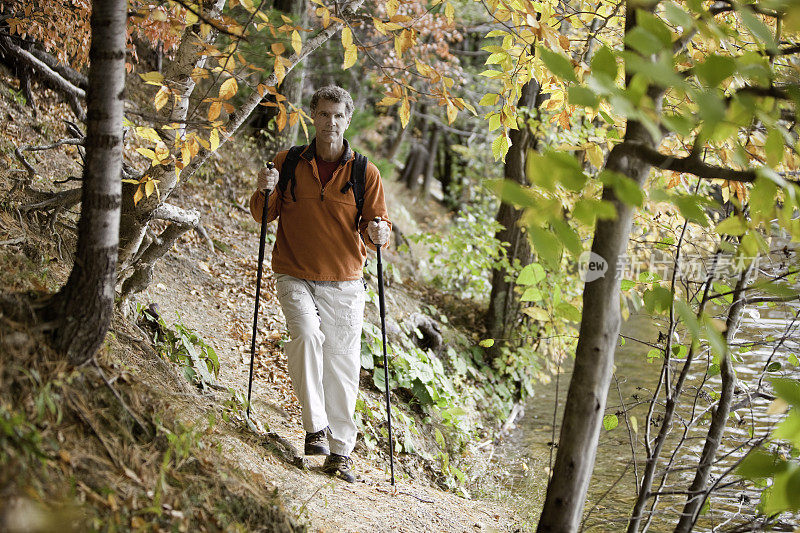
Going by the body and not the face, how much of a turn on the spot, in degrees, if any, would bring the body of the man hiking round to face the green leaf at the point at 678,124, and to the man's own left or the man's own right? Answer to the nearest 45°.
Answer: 0° — they already face it

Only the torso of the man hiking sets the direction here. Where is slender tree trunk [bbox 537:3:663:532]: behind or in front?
in front

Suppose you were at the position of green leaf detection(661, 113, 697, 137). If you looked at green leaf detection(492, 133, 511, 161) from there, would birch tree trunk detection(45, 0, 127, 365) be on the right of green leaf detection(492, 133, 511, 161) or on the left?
left

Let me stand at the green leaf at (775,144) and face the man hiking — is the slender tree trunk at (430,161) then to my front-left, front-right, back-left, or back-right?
front-right

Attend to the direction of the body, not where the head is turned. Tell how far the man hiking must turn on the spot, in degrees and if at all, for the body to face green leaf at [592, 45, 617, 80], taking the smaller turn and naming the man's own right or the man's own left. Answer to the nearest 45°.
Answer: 0° — they already face it

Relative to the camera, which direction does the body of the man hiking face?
toward the camera

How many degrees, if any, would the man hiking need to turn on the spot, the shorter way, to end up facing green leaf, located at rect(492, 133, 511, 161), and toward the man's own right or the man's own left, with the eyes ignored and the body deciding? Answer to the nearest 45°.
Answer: approximately 45° to the man's own left
